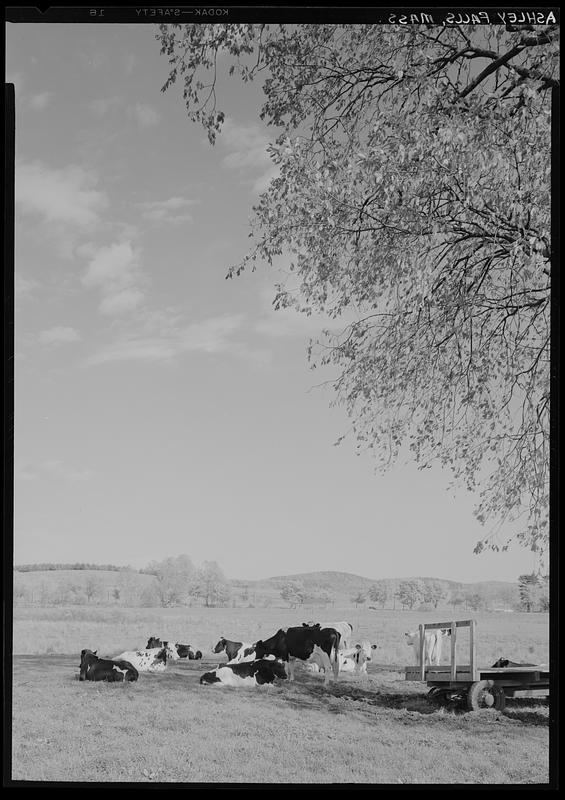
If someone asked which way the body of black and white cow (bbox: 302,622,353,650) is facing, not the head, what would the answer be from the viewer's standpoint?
to the viewer's left

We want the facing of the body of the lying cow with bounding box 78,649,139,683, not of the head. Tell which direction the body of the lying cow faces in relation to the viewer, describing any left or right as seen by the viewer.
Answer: facing to the left of the viewer

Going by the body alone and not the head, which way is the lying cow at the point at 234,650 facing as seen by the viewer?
to the viewer's left

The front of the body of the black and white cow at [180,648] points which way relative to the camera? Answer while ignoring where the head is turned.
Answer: to the viewer's left

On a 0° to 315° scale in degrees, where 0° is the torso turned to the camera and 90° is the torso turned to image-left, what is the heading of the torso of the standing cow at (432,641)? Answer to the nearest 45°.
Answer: approximately 45°
